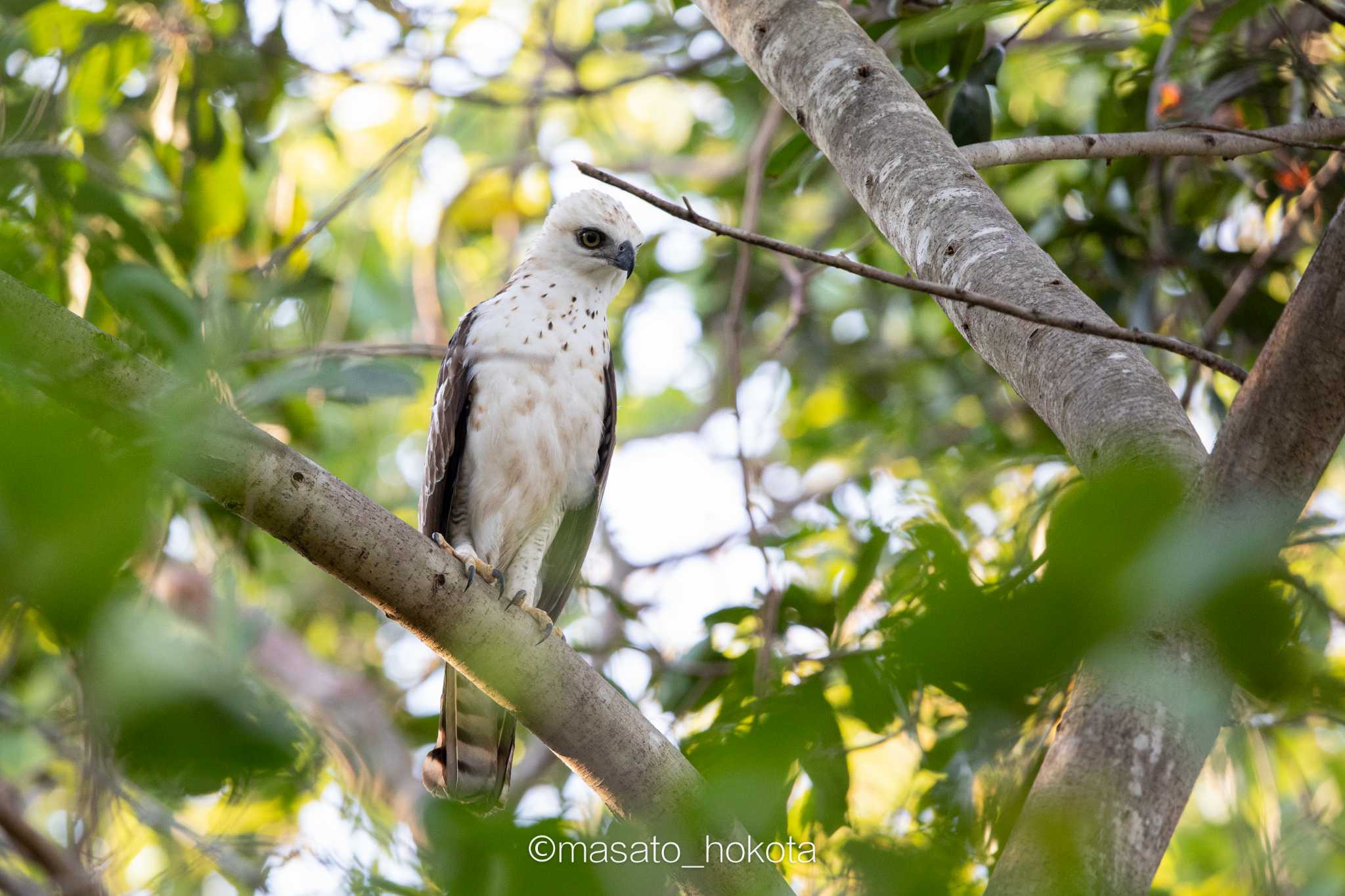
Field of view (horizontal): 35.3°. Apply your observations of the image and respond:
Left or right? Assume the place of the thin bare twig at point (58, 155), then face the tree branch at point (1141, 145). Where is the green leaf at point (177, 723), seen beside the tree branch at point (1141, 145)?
right

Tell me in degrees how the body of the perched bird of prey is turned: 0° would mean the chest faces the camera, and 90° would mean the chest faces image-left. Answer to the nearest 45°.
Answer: approximately 315°
